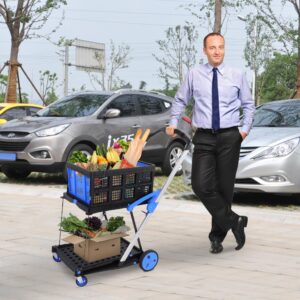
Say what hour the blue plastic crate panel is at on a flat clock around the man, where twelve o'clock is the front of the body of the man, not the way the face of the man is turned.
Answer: The blue plastic crate panel is roughly at 2 o'clock from the man.

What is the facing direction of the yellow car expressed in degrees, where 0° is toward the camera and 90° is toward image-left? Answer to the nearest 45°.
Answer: approximately 45°

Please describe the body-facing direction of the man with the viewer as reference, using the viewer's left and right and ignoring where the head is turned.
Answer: facing the viewer

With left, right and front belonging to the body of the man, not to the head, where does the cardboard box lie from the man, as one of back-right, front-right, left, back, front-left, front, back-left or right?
front-right

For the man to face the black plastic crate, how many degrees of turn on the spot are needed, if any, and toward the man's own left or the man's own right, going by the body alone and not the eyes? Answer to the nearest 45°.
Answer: approximately 45° to the man's own right

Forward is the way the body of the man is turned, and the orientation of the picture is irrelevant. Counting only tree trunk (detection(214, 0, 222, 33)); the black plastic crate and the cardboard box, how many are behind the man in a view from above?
1

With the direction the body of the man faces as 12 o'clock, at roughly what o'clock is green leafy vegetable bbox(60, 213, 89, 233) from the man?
The green leafy vegetable is roughly at 2 o'clock from the man.

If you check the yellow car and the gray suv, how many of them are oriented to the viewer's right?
0

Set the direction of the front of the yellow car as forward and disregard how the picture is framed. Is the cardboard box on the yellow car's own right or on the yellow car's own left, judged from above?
on the yellow car's own left

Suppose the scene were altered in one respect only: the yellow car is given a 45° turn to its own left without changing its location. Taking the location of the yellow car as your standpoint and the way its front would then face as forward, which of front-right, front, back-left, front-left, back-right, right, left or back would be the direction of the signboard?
back

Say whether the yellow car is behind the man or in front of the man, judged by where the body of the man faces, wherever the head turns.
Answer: behind
